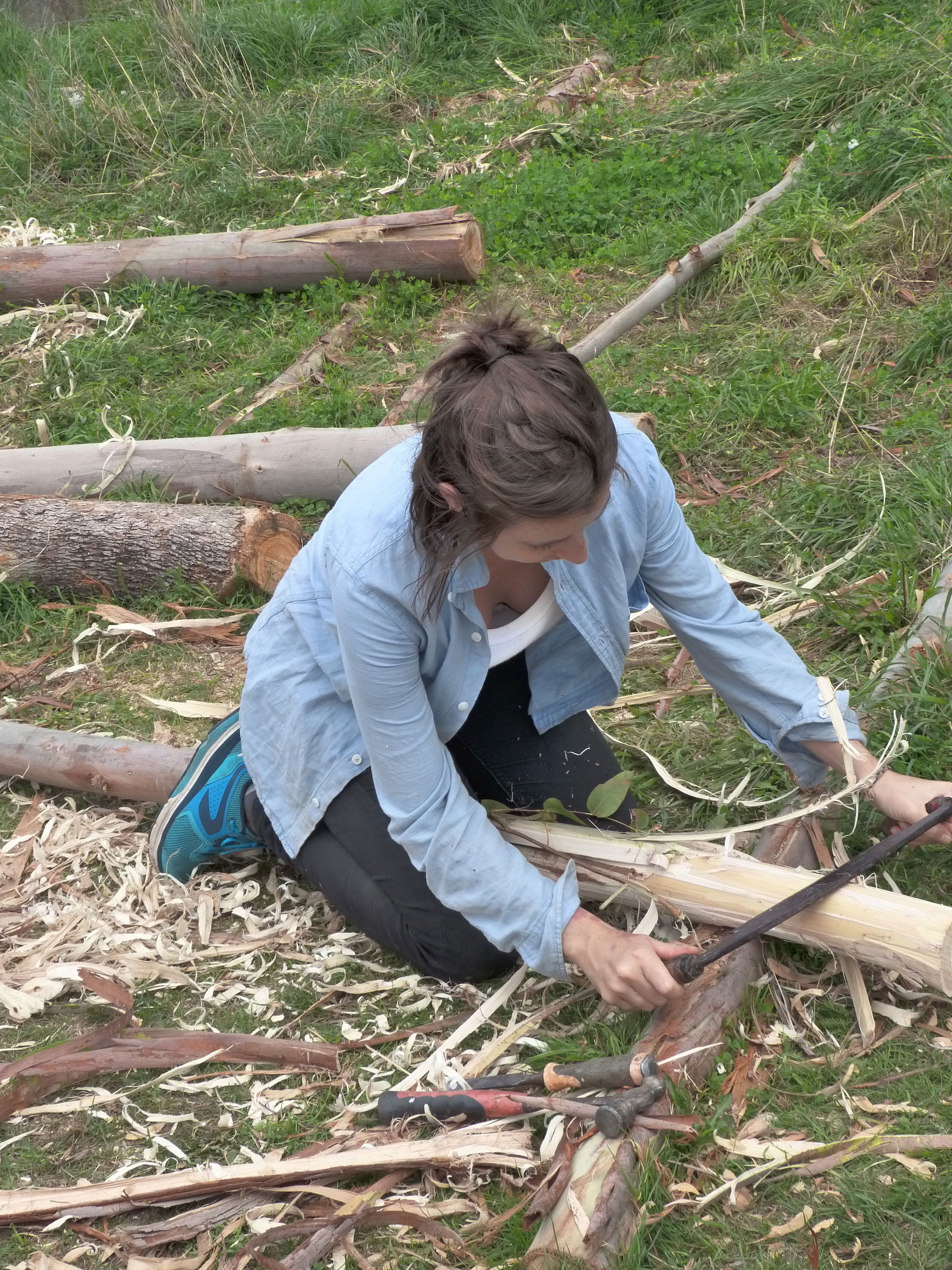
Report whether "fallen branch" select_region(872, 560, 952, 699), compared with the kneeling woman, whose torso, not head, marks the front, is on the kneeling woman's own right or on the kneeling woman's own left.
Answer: on the kneeling woman's own left

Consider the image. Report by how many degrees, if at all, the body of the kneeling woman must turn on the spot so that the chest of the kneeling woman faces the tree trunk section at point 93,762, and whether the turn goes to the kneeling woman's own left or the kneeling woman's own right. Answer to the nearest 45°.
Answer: approximately 180°

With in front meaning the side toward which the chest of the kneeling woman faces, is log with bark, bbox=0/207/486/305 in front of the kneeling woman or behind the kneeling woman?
behind

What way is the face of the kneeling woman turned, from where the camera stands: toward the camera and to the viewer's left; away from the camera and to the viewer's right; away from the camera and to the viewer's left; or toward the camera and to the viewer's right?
toward the camera and to the viewer's right
